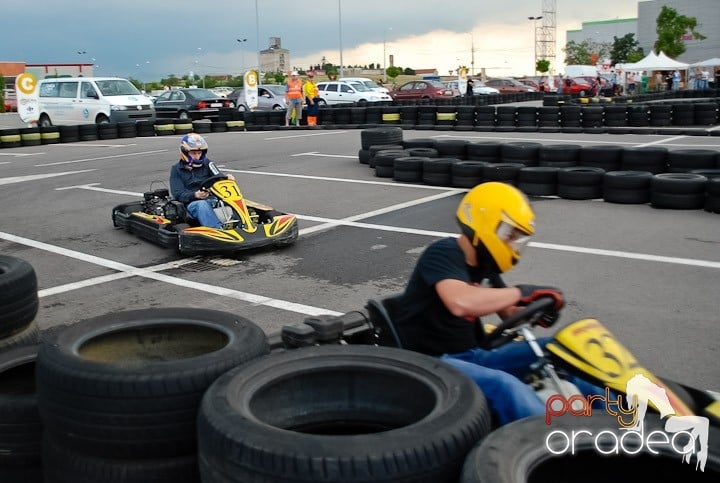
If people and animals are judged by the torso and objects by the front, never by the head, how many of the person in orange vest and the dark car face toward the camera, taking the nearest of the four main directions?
1

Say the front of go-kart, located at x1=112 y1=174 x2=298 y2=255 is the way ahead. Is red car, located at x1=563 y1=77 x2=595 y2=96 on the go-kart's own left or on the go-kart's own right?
on the go-kart's own left

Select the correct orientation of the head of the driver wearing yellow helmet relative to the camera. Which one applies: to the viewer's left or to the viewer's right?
to the viewer's right

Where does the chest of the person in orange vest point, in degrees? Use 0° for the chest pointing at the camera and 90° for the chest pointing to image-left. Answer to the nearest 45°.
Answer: approximately 0°

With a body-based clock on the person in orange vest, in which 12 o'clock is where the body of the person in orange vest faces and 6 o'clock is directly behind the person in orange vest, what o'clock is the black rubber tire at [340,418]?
The black rubber tire is roughly at 12 o'clock from the person in orange vest.

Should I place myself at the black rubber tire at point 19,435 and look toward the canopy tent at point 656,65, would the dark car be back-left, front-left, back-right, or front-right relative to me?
front-left

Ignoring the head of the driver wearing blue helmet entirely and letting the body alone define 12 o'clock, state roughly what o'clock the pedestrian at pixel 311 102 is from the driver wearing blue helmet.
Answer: The pedestrian is roughly at 8 o'clock from the driver wearing blue helmet.

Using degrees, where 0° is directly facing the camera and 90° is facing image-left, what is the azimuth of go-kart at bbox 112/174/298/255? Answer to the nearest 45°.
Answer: approximately 315°

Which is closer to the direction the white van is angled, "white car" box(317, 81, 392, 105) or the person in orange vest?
the person in orange vest

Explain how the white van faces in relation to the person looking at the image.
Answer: facing the viewer and to the right of the viewer

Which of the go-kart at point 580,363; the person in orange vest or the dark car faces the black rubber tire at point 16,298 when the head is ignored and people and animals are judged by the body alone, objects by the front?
the person in orange vest

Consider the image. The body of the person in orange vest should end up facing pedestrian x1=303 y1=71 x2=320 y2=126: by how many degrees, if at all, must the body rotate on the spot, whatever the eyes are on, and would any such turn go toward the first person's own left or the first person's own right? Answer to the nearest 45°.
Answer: approximately 135° to the first person's own left

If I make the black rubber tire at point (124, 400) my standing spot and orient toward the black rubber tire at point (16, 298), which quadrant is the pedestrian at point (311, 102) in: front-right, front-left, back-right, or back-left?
front-right

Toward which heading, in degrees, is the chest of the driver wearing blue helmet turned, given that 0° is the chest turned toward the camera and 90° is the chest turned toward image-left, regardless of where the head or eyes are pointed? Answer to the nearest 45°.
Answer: approximately 315°

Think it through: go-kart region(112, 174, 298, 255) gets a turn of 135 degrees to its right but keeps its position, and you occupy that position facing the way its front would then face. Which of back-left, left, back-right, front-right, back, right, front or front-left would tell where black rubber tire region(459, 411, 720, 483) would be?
left

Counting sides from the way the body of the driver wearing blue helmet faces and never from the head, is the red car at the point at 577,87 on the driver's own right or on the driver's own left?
on the driver's own left
